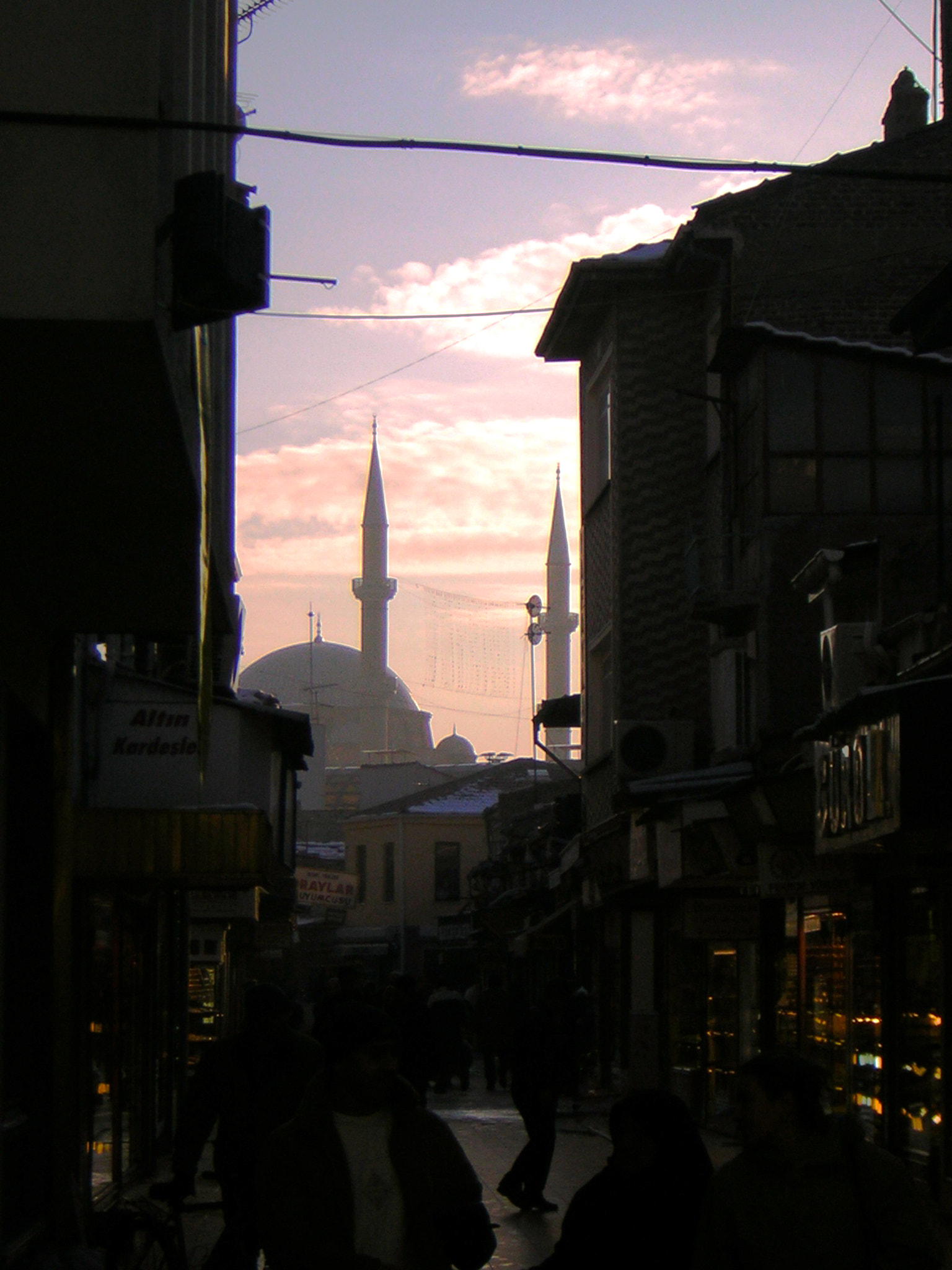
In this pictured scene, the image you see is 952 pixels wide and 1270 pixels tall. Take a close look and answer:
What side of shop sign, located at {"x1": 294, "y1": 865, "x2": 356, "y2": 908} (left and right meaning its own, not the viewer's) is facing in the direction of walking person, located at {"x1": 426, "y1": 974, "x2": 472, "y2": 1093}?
front

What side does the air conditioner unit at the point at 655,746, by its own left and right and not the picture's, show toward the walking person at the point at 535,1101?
front

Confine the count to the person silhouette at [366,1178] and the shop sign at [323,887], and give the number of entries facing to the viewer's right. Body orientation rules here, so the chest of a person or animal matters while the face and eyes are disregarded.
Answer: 0

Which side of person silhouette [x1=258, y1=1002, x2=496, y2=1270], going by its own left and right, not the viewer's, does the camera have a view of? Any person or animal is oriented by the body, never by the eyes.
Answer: front

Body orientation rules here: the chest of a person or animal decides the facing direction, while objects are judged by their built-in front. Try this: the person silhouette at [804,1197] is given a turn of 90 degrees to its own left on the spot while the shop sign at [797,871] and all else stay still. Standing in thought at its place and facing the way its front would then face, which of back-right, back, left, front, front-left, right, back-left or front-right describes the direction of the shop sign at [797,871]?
back-left

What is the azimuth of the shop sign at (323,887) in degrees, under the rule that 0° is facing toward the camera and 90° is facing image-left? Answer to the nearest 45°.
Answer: approximately 0°

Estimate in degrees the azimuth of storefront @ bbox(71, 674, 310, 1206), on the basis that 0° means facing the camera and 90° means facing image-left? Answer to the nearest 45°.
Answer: approximately 315°

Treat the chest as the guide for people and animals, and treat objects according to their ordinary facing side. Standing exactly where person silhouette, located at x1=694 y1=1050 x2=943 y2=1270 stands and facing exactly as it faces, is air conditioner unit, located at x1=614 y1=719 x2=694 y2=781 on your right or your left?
on your right

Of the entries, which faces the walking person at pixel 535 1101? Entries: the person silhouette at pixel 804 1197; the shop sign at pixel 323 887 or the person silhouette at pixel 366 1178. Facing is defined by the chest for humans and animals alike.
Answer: the shop sign

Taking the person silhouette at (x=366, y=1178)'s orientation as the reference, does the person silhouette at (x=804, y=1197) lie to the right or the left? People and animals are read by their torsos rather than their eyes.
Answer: on its left

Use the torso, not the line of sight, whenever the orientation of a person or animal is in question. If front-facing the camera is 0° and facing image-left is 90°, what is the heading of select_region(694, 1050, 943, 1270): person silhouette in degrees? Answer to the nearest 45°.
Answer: approximately 45°

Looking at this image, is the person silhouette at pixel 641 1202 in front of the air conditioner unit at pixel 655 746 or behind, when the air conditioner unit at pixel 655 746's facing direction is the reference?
in front

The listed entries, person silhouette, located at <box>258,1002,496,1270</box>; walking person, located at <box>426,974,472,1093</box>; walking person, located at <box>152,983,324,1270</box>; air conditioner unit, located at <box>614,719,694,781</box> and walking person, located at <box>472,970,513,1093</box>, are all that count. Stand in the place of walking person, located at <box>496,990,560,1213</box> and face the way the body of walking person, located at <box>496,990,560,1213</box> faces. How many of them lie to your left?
3
